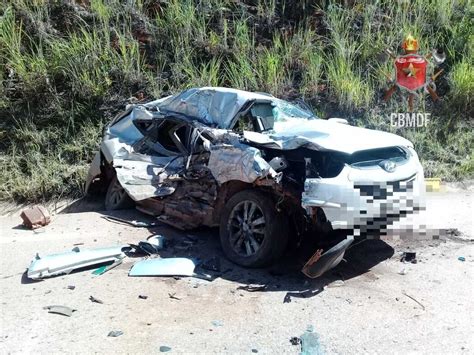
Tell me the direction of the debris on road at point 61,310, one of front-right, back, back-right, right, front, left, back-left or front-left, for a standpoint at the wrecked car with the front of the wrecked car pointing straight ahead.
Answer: right

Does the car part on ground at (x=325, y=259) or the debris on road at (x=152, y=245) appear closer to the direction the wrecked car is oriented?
the car part on ground

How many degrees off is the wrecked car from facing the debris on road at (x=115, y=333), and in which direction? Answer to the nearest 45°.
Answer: approximately 90° to its right

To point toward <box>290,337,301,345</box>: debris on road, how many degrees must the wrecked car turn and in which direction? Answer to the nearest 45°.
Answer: approximately 45° to its right

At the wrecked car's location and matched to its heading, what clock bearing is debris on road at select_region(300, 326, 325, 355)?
The debris on road is roughly at 1 o'clock from the wrecked car.

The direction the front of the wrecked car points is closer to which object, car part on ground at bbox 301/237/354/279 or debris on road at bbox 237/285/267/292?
the car part on ground

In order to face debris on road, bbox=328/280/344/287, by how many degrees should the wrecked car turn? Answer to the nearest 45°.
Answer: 0° — it already faces it

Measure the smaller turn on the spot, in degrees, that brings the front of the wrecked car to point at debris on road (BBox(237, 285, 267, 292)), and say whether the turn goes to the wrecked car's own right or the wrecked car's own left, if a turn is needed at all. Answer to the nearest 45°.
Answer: approximately 45° to the wrecked car's own right

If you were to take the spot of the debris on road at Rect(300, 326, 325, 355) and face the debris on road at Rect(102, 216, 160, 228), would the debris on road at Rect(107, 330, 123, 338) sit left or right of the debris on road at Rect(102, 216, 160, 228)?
left
